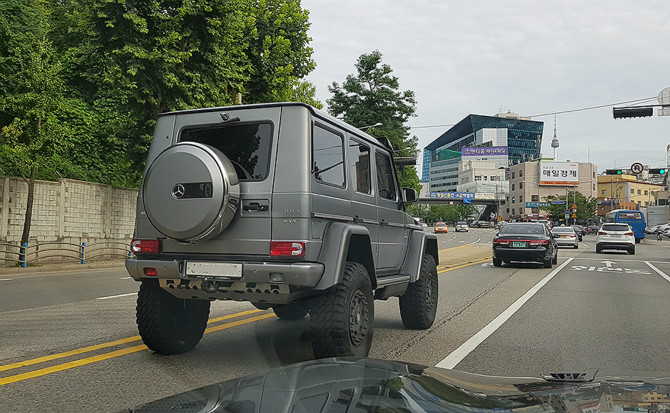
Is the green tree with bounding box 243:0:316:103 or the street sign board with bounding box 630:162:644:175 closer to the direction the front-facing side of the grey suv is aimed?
the street sign board

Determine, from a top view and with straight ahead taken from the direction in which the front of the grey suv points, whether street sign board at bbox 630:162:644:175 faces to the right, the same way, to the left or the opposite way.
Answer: the opposite way

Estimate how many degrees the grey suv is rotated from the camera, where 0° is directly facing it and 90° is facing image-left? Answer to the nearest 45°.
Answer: approximately 225°

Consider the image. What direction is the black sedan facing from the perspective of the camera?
away from the camera

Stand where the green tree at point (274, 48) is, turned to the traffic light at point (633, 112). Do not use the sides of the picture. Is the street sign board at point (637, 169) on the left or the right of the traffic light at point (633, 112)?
left

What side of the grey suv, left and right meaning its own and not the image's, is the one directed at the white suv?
front

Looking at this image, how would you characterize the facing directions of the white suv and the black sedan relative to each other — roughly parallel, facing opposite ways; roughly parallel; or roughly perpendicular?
roughly parallel

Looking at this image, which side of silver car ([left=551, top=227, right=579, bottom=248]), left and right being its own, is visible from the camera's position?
back

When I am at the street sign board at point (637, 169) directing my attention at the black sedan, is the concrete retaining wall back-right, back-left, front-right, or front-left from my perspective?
front-right

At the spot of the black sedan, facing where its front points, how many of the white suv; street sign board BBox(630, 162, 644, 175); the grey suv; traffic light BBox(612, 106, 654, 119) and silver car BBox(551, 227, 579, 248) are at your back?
1

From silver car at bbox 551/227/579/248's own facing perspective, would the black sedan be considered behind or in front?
behind

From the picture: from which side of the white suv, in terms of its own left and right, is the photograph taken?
back

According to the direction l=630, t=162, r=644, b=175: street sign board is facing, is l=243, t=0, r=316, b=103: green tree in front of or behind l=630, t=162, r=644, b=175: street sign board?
in front

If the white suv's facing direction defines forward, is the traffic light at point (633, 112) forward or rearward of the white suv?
rearward

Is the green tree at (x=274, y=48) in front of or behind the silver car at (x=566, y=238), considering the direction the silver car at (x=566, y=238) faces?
behind

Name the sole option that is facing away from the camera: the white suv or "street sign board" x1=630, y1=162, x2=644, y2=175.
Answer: the white suv

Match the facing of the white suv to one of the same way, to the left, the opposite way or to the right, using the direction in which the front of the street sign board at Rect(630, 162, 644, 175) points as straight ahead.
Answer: the opposite way

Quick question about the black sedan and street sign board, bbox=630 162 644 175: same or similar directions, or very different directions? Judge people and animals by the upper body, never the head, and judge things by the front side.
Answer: very different directions

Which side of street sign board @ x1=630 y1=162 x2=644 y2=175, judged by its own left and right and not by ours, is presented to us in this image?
front
